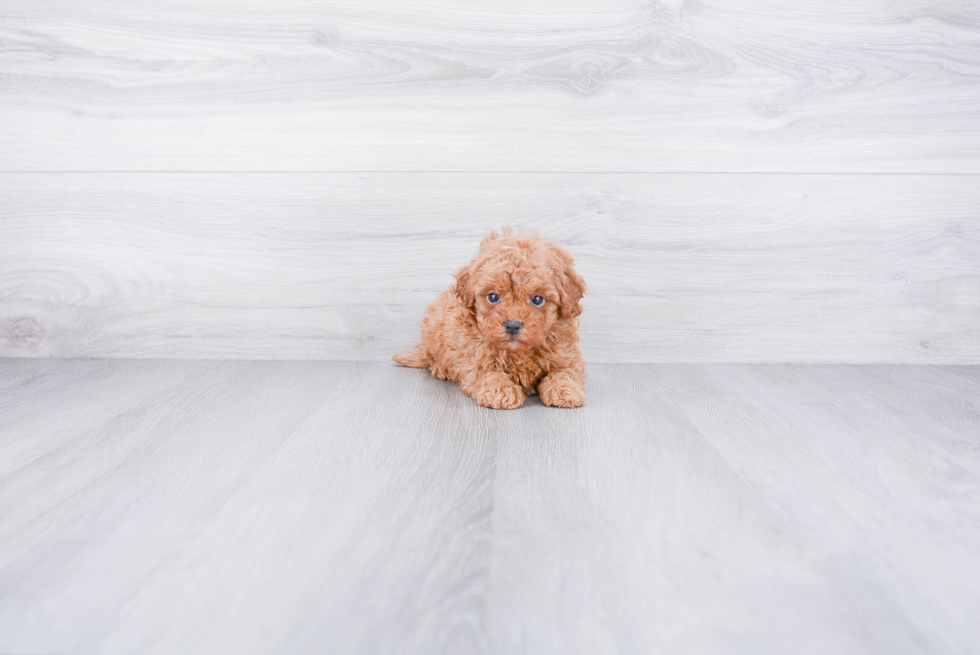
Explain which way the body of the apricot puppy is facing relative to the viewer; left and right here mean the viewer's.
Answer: facing the viewer and to the right of the viewer
